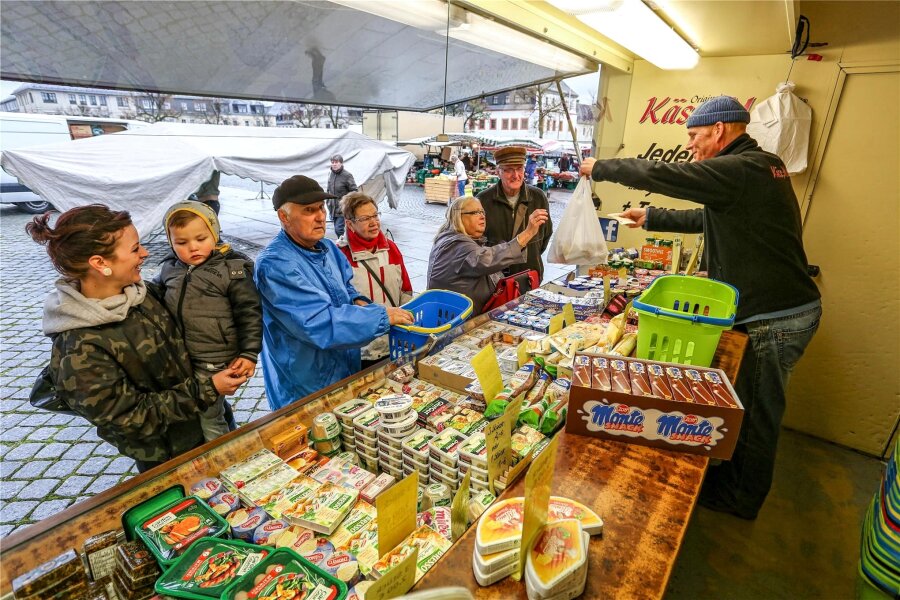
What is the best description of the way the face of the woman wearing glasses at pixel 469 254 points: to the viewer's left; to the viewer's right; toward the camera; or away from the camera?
to the viewer's right

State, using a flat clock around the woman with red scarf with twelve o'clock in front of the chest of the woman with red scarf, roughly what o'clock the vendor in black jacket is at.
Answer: The vendor in black jacket is roughly at 11 o'clock from the woman with red scarf.

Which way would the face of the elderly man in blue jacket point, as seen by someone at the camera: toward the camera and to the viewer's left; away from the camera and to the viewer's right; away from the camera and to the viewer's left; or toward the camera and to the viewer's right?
toward the camera and to the viewer's right

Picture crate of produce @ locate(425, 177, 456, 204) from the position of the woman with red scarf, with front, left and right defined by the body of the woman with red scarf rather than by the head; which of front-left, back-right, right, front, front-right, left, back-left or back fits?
back-left

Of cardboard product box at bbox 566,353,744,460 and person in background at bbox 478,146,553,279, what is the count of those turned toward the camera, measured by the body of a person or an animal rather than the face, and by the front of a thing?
2

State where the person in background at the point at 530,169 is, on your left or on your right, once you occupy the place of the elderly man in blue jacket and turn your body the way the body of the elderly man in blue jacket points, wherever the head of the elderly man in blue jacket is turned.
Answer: on your left

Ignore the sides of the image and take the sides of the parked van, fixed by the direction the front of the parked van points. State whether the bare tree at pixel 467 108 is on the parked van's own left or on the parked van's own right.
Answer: on the parked van's own right

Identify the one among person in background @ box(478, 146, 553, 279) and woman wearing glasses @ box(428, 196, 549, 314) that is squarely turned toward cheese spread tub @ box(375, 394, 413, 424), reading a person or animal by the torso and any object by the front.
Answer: the person in background

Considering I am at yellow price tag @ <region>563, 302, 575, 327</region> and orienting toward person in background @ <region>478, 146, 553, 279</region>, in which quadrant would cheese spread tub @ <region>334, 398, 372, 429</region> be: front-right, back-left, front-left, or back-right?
back-left

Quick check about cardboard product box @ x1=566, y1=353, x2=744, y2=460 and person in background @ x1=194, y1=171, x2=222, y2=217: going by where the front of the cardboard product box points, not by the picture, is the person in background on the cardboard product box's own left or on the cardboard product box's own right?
on the cardboard product box's own right

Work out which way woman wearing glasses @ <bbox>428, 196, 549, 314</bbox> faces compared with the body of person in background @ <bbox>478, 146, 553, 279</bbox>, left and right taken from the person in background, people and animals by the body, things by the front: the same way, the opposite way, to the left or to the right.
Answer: to the left

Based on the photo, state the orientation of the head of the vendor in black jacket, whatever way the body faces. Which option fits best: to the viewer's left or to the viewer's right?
to the viewer's left

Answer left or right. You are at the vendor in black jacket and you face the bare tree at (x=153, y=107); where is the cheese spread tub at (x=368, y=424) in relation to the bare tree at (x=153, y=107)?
left

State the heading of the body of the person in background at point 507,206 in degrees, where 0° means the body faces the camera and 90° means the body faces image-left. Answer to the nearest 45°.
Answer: approximately 0°
